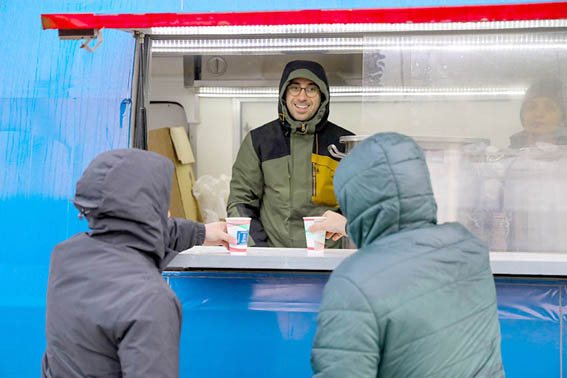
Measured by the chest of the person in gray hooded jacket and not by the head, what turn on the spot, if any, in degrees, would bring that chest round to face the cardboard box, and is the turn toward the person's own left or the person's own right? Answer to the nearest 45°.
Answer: approximately 45° to the person's own left

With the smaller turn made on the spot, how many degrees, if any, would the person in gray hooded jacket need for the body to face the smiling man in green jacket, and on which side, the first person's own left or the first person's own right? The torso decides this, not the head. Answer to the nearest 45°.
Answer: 0° — they already face them

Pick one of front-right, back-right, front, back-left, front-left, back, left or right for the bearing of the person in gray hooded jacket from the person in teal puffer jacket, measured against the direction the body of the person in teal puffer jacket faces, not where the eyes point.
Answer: front-left

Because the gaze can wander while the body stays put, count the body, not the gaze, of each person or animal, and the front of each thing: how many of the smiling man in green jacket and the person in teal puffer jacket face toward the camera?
1

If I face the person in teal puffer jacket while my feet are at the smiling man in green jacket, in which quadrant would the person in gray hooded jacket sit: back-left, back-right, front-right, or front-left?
front-right

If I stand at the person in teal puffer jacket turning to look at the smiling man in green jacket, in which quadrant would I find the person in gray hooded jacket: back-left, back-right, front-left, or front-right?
front-left

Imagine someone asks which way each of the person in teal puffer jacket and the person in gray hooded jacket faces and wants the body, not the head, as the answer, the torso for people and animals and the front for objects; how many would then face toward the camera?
0

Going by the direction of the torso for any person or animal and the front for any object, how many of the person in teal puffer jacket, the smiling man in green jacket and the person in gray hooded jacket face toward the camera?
1

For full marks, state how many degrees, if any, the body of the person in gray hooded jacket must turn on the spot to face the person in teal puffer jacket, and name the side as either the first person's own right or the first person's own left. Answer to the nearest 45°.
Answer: approximately 90° to the first person's own right

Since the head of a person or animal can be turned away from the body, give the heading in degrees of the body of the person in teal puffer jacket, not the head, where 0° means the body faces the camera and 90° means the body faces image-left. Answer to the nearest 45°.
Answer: approximately 135°

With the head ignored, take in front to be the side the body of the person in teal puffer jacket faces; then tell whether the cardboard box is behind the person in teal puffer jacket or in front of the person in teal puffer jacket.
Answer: in front

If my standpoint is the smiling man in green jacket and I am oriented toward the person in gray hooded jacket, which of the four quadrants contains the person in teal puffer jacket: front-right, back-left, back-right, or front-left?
front-left

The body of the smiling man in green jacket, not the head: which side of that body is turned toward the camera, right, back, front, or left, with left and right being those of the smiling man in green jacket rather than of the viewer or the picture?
front

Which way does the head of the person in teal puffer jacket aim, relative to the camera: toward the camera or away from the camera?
away from the camera

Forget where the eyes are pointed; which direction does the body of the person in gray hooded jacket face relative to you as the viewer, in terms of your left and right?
facing away from the viewer and to the right of the viewer
